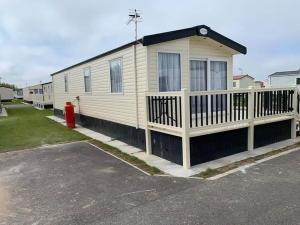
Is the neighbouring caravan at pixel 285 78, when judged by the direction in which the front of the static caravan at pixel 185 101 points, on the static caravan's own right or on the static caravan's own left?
on the static caravan's own left

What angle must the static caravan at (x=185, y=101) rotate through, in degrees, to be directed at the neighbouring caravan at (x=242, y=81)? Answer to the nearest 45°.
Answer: approximately 135° to its left

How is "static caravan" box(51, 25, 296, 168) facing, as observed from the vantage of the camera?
facing the viewer and to the right of the viewer
